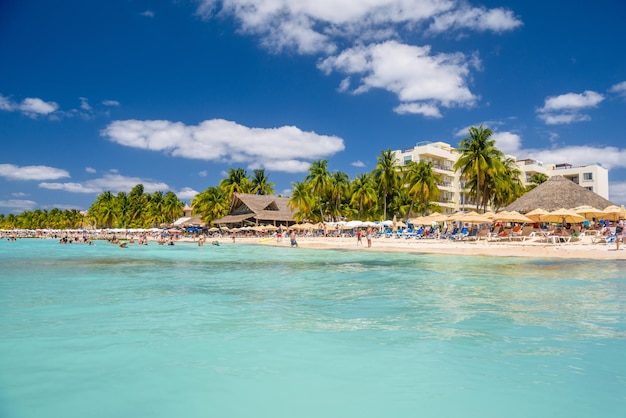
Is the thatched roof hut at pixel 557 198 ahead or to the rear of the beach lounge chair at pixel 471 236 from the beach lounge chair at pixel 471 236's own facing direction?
to the rear

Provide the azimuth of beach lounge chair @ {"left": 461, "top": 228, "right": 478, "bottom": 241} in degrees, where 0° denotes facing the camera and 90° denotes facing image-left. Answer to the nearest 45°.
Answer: approximately 45°

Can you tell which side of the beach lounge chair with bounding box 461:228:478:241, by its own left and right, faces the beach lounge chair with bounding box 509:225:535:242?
left

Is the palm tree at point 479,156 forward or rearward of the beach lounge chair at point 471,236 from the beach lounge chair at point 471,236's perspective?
rearward

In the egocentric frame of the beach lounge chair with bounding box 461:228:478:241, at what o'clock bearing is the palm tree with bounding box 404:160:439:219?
The palm tree is roughly at 4 o'clock from the beach lounge chair.
